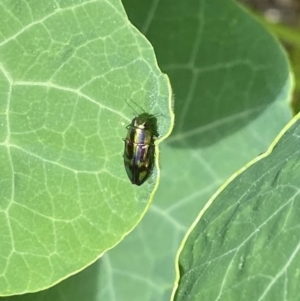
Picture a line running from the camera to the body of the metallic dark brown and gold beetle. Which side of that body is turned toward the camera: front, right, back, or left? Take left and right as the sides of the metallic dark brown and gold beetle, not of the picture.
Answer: back
